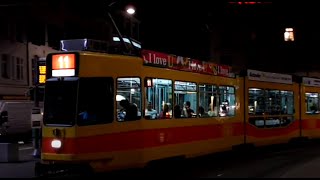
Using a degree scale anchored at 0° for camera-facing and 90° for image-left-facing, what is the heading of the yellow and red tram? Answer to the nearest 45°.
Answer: approximately 45°
